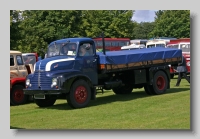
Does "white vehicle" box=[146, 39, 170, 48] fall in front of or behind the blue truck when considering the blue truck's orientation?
behind

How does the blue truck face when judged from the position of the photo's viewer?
facing the viewer and to the left of the viewer

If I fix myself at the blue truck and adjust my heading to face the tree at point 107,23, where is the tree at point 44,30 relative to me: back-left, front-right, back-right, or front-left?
front-left

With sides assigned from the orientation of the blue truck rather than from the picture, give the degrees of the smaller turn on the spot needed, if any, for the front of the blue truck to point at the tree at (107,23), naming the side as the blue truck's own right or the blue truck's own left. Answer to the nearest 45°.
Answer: approximately 135° to the blue truck's own right

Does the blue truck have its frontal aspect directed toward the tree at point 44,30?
no
